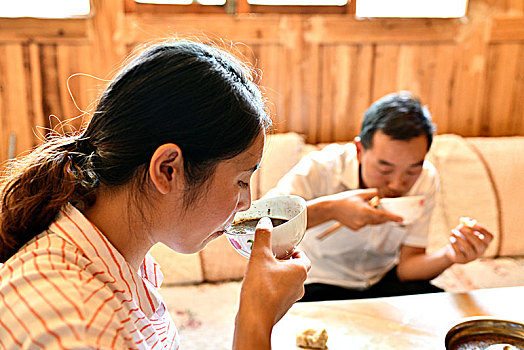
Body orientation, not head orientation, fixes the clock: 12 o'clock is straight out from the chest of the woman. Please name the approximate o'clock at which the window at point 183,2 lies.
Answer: The window is roughly at 9 o'clock from the woman.

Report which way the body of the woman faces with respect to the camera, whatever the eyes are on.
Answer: to the viewer's right

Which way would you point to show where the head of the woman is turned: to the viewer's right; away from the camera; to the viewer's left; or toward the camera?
to the viewer's right

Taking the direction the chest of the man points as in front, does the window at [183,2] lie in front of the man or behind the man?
behind

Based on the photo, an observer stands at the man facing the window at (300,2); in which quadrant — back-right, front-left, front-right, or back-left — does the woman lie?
back-left

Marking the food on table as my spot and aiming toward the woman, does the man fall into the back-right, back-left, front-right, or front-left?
back-right

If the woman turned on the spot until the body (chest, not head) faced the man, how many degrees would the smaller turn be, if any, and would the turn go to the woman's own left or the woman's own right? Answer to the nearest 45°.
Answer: approximately 45° to the woman's own left

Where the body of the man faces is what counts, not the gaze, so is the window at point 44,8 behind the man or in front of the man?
behind

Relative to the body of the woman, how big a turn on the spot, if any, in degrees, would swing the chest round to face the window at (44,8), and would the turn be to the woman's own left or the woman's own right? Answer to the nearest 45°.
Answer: approximately 90° to the woman's own left

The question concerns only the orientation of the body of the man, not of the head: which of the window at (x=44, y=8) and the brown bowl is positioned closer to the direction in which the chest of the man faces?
the brown bowl
